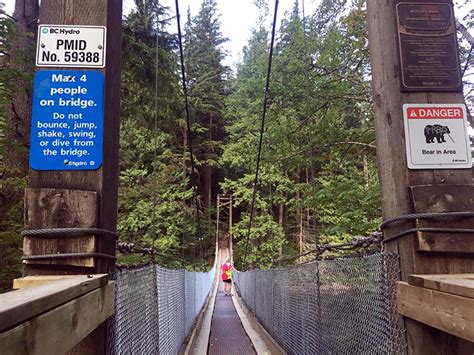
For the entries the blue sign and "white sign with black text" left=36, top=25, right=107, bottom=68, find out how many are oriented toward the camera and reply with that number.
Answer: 2

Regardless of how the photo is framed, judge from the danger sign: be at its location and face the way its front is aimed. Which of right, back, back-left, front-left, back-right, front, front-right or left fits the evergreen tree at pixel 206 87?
back-right

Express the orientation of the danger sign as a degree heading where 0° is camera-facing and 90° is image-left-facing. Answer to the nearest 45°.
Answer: approximately 0°

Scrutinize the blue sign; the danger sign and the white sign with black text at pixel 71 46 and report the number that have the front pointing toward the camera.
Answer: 3

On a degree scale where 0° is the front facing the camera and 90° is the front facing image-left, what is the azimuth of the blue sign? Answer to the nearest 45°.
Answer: approximately 0°

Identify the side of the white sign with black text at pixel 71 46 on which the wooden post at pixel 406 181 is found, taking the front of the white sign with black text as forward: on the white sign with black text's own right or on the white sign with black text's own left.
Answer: on the white sign with black text's own left

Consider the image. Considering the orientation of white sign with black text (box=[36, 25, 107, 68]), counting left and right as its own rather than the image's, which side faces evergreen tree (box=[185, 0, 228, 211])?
back

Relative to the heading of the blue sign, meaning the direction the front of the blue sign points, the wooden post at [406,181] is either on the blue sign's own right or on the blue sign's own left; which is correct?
on the blue sign's own left

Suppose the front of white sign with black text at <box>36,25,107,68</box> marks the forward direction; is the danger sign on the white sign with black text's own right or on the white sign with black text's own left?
on the white sign with black text's own left

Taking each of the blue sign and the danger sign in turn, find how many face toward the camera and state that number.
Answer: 2
